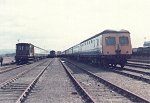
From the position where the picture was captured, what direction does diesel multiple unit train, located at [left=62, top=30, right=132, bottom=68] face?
facing the viewer and to the right of the viewer
